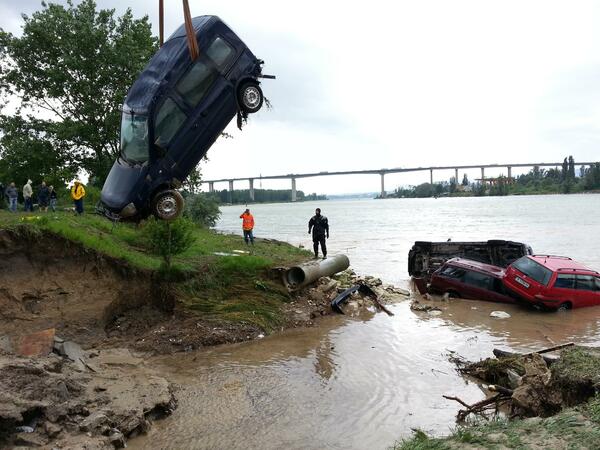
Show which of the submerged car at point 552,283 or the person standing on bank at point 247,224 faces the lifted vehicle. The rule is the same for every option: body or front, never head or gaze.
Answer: the person standing on bank

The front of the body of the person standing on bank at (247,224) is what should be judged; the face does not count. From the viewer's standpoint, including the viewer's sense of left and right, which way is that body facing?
facing the viewer

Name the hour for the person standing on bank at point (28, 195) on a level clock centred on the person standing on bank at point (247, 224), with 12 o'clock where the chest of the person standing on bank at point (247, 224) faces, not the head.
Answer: the person standing on bank at point (28, 195) is roughly at 3 o'clock from the person standing on bank at point (247, 224).

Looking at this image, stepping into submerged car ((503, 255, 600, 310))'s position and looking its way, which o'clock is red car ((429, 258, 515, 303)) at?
The red car is roughly at 8 o'clock from the submerged car.

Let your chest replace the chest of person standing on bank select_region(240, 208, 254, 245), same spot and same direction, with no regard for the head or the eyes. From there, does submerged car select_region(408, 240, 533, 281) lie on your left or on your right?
on your left
